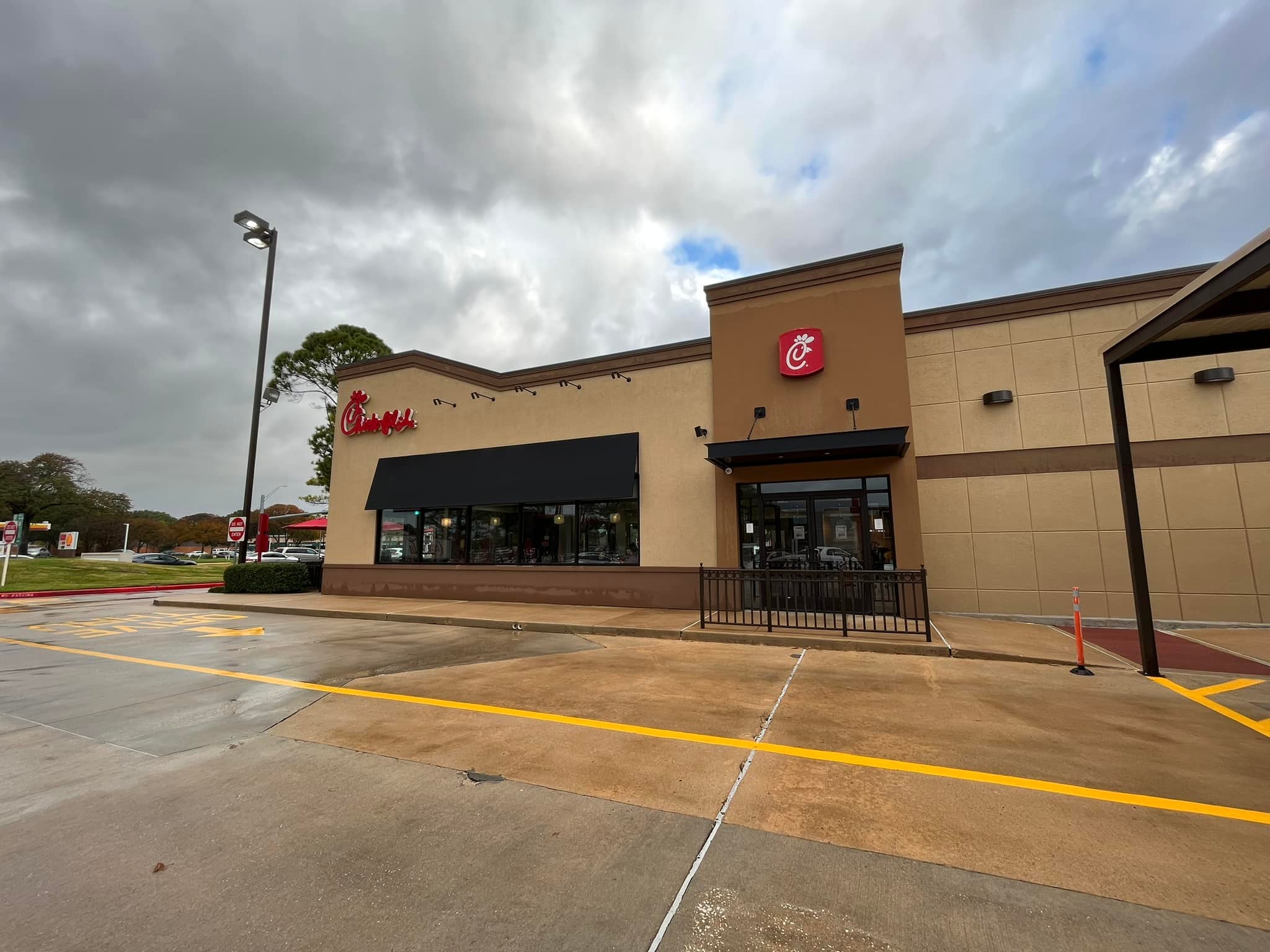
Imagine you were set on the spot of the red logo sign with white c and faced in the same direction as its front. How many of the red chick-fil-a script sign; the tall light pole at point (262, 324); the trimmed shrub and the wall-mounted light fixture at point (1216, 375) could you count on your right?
3

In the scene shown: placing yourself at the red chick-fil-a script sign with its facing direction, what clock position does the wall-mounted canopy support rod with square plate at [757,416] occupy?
The wall-mounted canopy support rod with square plate is roughly at 9 o'clock from the red chick-fil-a script sign.

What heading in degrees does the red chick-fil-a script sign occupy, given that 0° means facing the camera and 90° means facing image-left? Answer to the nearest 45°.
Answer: approximately 45°

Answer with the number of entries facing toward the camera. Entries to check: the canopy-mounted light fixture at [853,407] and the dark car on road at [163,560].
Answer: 1

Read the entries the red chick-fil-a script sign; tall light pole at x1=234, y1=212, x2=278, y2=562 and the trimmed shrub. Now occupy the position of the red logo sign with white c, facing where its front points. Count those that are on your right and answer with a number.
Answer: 3

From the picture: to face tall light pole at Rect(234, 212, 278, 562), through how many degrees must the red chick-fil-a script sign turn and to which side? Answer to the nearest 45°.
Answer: approximately 45° to its right

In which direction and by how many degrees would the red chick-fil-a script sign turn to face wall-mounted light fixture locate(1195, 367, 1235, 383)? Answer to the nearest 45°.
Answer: approximately 90° to its left
